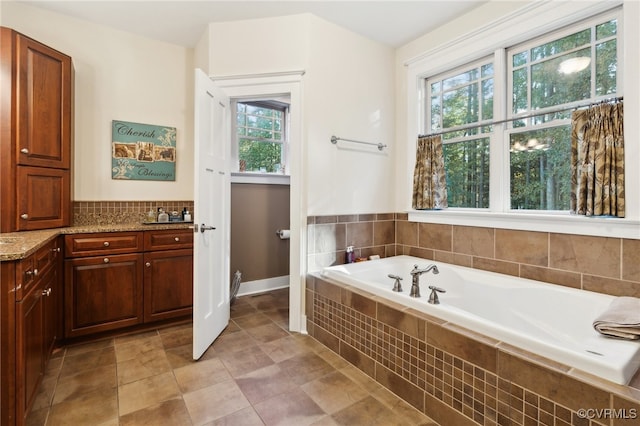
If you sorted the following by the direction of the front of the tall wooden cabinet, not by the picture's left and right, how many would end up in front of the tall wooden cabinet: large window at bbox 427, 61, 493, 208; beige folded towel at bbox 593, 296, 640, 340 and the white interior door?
3

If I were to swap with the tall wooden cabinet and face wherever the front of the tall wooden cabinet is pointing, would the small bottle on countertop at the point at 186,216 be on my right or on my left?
on my left

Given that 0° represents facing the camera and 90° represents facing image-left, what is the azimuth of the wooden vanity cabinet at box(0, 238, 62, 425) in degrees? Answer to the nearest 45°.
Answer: approximately 270°

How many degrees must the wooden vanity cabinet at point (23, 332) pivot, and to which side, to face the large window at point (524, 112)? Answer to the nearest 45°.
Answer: approximately 45° to its right

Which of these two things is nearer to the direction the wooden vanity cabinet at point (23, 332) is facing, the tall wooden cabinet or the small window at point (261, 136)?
the small window

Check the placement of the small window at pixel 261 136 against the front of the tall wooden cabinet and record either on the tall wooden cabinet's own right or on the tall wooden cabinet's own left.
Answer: on the tall wooden cabinet's own left

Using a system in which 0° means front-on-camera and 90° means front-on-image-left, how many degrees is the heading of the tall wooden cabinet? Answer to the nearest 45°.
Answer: approximately 315°

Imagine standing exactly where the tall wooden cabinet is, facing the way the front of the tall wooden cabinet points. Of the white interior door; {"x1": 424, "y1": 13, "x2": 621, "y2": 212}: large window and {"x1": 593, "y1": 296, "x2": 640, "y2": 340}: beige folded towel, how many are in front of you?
3

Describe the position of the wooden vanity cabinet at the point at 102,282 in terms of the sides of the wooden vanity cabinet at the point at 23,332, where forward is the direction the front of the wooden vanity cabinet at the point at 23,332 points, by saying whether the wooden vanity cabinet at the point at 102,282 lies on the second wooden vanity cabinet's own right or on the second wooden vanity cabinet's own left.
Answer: on the second wooden vanity cabinet's own left
